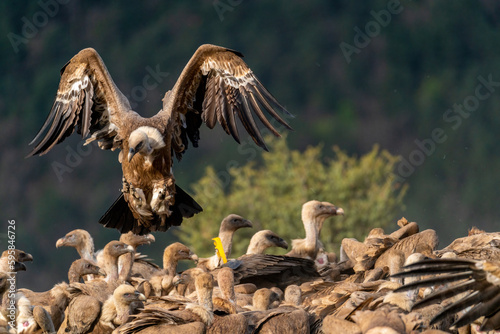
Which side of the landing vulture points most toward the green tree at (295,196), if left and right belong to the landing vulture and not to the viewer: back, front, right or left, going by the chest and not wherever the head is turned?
back

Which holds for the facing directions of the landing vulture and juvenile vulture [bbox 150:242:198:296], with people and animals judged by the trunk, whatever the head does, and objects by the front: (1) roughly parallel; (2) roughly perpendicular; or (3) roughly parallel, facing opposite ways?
roughly perpendicular

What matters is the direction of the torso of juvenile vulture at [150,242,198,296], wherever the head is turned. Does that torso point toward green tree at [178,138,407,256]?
no

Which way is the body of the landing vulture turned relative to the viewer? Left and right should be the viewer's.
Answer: facing the viewer
